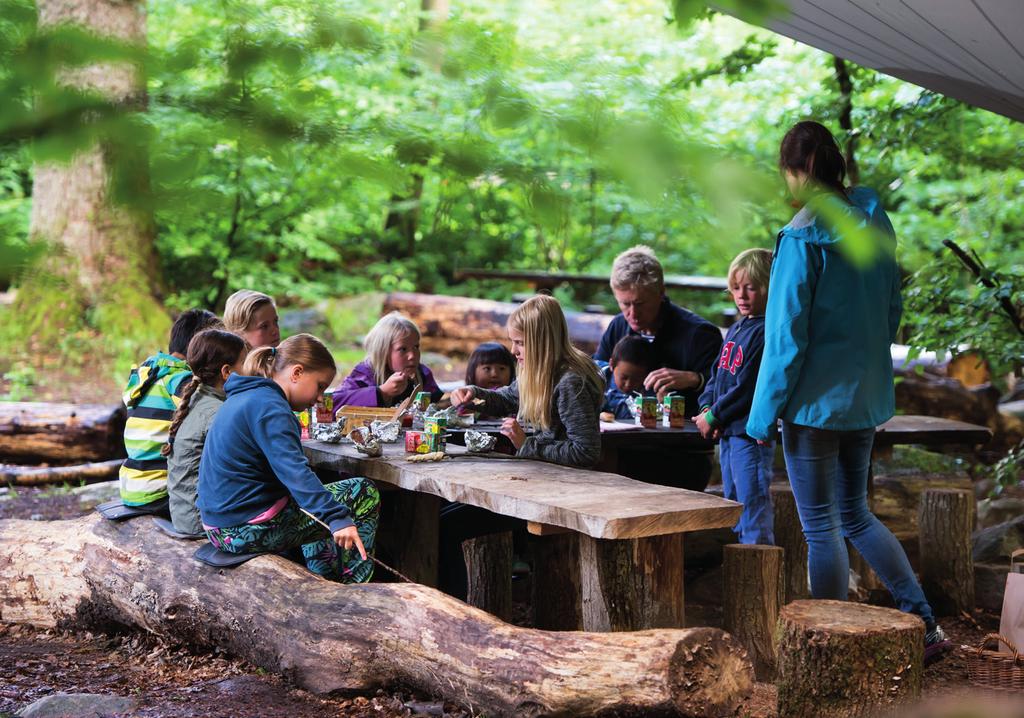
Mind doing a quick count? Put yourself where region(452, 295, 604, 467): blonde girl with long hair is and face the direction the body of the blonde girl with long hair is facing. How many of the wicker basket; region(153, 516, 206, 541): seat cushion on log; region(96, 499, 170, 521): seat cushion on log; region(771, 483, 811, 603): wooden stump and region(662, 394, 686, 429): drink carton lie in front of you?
2

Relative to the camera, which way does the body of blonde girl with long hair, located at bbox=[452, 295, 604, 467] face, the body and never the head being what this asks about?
to the viewer's left

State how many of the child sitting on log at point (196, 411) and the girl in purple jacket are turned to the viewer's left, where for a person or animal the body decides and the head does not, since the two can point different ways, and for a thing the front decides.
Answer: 0

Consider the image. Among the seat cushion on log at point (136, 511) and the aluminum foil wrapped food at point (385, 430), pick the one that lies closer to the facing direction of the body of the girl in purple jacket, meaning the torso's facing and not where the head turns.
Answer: the aluminum foil wrapped food

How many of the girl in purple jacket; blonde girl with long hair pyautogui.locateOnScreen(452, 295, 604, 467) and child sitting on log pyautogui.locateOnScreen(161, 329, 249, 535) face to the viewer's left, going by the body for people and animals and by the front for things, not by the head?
1

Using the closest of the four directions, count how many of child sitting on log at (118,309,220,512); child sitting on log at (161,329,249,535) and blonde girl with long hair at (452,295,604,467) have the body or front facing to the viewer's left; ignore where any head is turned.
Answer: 1

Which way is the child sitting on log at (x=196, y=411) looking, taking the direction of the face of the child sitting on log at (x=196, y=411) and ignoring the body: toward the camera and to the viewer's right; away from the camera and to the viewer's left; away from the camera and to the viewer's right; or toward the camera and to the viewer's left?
away from the camera and to the viewer's right

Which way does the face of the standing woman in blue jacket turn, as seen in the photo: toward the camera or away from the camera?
away from the camera

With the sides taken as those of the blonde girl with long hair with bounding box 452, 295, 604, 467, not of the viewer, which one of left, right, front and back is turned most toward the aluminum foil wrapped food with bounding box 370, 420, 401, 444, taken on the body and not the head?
front

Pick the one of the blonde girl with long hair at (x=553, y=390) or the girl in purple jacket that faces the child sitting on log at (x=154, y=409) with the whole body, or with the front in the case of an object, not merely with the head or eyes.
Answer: the blonde girl with long hair

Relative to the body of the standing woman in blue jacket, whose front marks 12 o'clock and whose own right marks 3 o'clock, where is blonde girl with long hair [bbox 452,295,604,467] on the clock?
The blonde girl with long hair is roughly at 11 o'clock from the standing woman in blue jacket.

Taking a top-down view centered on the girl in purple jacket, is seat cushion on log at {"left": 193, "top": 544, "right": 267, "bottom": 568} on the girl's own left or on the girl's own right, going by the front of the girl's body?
on the girl's own right
